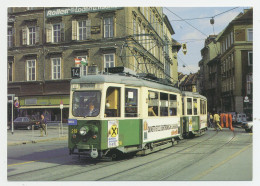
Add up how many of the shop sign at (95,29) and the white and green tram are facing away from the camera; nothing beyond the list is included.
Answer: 0

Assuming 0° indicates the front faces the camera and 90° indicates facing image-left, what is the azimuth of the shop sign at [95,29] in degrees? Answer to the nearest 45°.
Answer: approximately 0°

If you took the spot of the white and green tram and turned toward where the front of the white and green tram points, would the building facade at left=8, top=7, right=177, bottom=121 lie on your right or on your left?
on your right

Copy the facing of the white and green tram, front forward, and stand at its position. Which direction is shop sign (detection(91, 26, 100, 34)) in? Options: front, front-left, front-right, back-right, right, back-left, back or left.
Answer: back-right

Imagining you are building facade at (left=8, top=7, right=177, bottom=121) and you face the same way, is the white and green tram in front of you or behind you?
in front

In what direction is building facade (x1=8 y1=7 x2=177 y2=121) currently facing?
toward the camera

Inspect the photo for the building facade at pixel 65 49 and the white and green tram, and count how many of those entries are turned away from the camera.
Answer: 0

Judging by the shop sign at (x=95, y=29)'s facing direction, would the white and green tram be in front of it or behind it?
in front

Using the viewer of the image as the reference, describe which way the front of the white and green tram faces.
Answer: facing the viewer and to the left of the viewer
